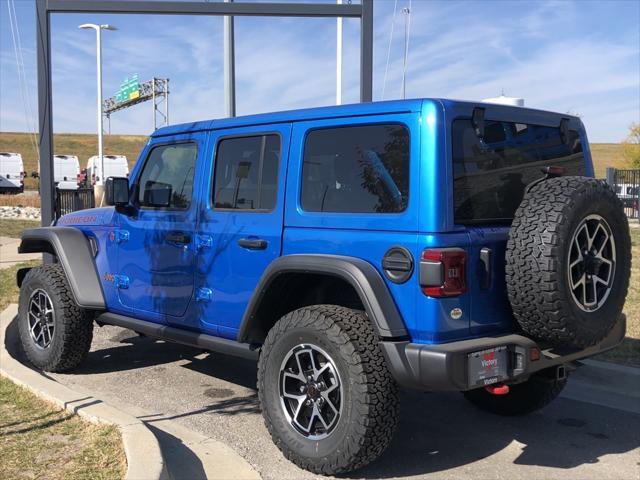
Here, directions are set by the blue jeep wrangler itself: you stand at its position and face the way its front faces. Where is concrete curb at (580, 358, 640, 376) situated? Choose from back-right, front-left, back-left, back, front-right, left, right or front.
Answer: right

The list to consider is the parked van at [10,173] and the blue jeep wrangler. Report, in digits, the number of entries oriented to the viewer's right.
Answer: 0

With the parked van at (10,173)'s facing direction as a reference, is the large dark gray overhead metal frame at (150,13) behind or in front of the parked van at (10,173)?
behind

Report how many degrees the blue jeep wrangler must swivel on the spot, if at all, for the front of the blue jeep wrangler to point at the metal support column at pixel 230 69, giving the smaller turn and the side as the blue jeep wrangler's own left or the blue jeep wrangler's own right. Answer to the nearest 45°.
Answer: approximately 45° to the blue jeep wrangler's own right

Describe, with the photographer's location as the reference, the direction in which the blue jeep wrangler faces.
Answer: facing away from the viewer and to the left of the viewer

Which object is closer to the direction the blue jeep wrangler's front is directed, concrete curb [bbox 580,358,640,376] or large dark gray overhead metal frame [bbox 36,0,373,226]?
the large dark gray overhead metal frame

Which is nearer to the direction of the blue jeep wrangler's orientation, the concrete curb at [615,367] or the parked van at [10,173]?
the parked van

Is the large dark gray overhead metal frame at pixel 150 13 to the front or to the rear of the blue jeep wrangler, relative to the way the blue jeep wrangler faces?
to the front

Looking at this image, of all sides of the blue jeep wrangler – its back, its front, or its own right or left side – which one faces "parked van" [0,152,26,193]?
front
